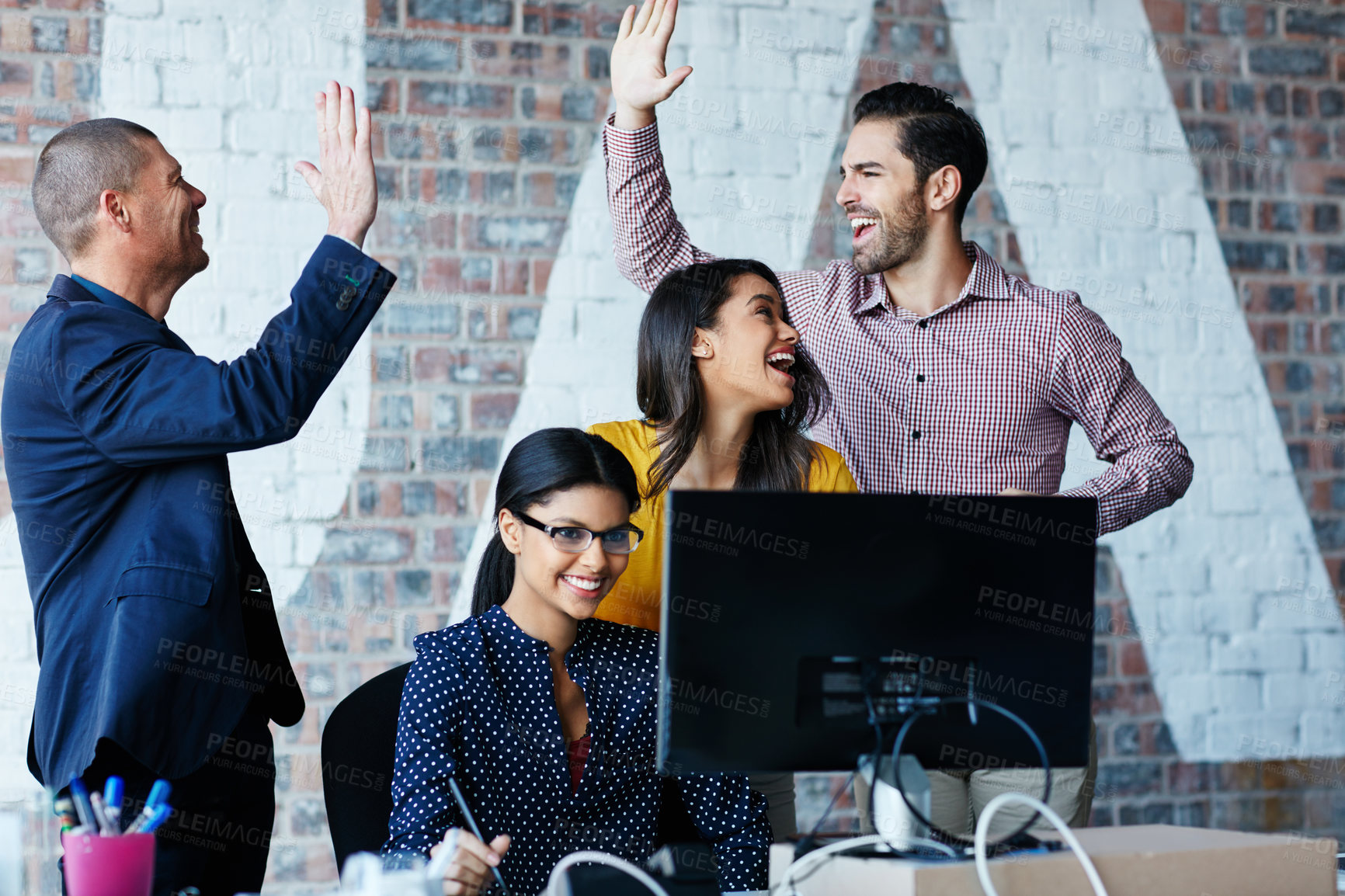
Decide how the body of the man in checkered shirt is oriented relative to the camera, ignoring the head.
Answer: toward the camera

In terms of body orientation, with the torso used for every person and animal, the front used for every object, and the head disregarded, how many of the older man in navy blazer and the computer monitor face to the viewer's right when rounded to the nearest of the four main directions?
1

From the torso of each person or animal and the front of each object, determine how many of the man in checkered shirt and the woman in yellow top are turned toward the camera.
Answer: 2

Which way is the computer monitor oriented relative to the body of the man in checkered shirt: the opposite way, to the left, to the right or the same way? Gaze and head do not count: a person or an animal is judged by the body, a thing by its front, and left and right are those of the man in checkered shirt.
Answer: the opposite way

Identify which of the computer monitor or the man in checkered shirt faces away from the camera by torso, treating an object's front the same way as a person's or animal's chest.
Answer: the computer monitor

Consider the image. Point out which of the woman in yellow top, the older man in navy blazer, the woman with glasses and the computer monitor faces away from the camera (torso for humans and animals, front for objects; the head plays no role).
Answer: the computer monitor

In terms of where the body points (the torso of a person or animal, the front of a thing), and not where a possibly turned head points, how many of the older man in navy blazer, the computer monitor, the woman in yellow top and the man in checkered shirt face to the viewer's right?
1

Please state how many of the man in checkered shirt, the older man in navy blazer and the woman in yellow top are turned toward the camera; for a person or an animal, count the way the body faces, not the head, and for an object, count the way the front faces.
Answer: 2

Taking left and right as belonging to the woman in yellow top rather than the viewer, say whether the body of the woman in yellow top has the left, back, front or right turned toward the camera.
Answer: front

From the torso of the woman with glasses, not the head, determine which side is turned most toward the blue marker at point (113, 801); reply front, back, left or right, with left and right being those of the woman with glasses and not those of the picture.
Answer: right

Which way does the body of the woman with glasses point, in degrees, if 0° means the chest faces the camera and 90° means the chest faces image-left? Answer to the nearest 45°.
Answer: approximately 315°

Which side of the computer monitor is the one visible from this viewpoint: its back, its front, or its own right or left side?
back

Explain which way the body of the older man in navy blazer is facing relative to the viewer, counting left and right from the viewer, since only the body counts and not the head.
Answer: facing to the right of the viewer

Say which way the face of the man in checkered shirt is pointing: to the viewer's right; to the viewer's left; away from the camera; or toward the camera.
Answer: to the viewer's left

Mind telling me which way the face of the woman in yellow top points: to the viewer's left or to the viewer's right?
to the viewer's right
